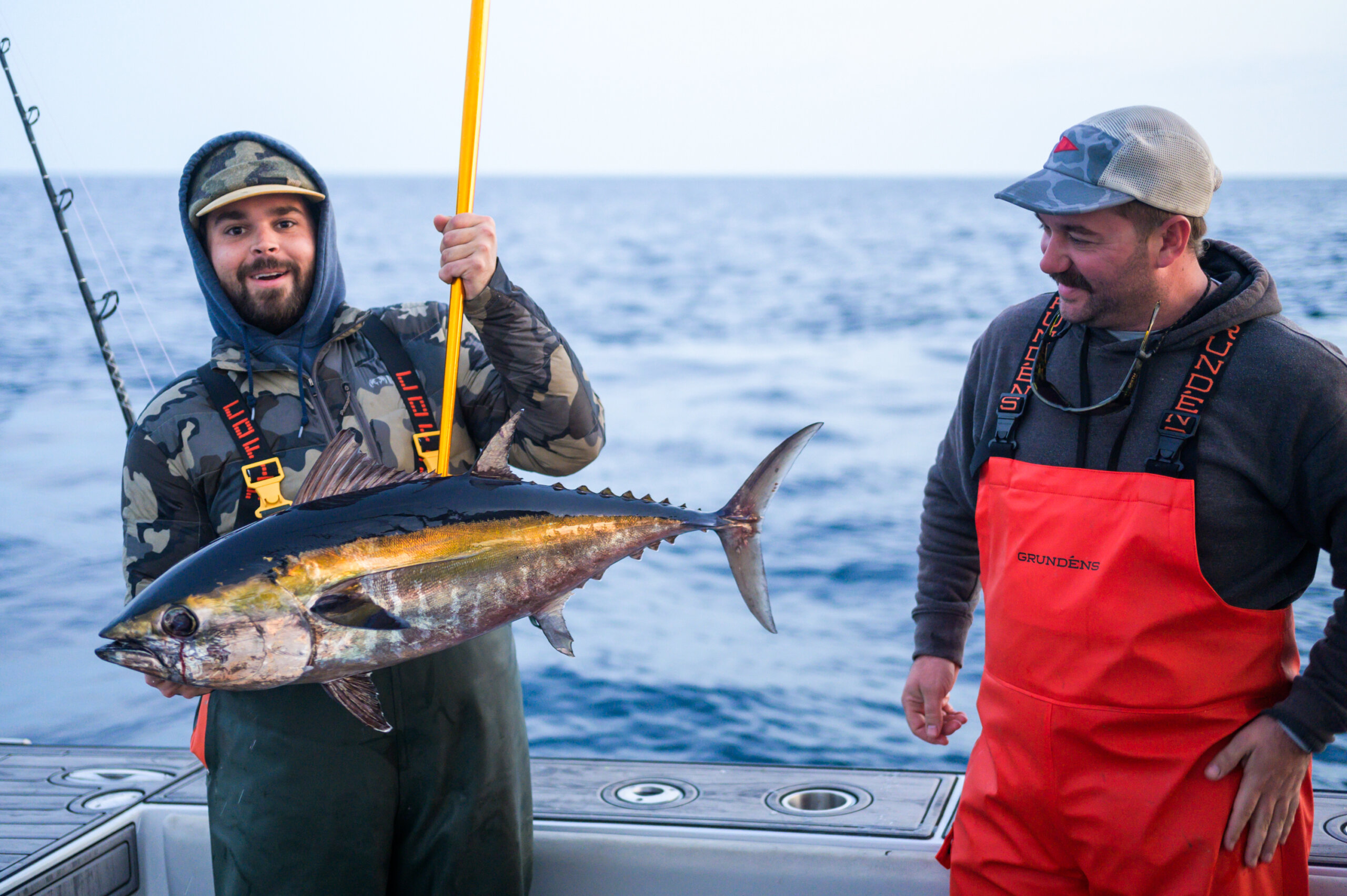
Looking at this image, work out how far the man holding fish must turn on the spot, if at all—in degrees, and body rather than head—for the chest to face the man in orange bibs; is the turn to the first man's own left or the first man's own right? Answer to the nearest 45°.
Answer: approximately 45° to the first man's own left

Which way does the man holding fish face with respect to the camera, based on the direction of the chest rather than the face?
toward the camera

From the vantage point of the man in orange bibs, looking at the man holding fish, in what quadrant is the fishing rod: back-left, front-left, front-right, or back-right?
front-right

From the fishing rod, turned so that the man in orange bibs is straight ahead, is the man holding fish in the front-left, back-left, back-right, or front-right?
front-right

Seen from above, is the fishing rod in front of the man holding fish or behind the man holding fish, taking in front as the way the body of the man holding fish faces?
behind

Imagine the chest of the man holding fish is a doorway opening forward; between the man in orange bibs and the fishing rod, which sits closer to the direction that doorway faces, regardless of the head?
the man in orange bibs
